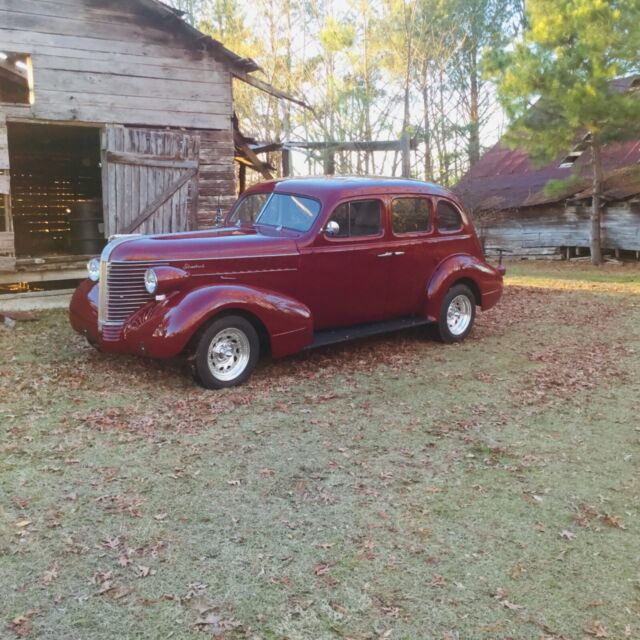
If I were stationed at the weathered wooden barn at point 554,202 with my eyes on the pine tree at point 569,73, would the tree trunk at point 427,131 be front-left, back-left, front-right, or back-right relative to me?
back-right

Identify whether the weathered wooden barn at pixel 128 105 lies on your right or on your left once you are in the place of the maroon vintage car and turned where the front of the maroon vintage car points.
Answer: on your right

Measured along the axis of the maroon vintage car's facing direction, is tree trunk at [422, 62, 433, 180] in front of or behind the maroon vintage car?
behind

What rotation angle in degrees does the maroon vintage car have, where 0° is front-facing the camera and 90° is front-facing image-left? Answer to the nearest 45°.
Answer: approximately 45°

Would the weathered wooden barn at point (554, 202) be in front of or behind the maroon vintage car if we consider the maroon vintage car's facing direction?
behind

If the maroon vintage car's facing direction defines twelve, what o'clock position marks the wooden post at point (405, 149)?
The wooden post is roughly at 5 o'clock from the maroon vintage car.

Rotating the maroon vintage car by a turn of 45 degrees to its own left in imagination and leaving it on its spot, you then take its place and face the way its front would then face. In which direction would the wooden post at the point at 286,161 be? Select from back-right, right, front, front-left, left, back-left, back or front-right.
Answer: back

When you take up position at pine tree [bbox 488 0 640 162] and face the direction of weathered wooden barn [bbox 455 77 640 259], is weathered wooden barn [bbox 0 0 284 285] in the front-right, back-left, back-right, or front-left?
back-left
